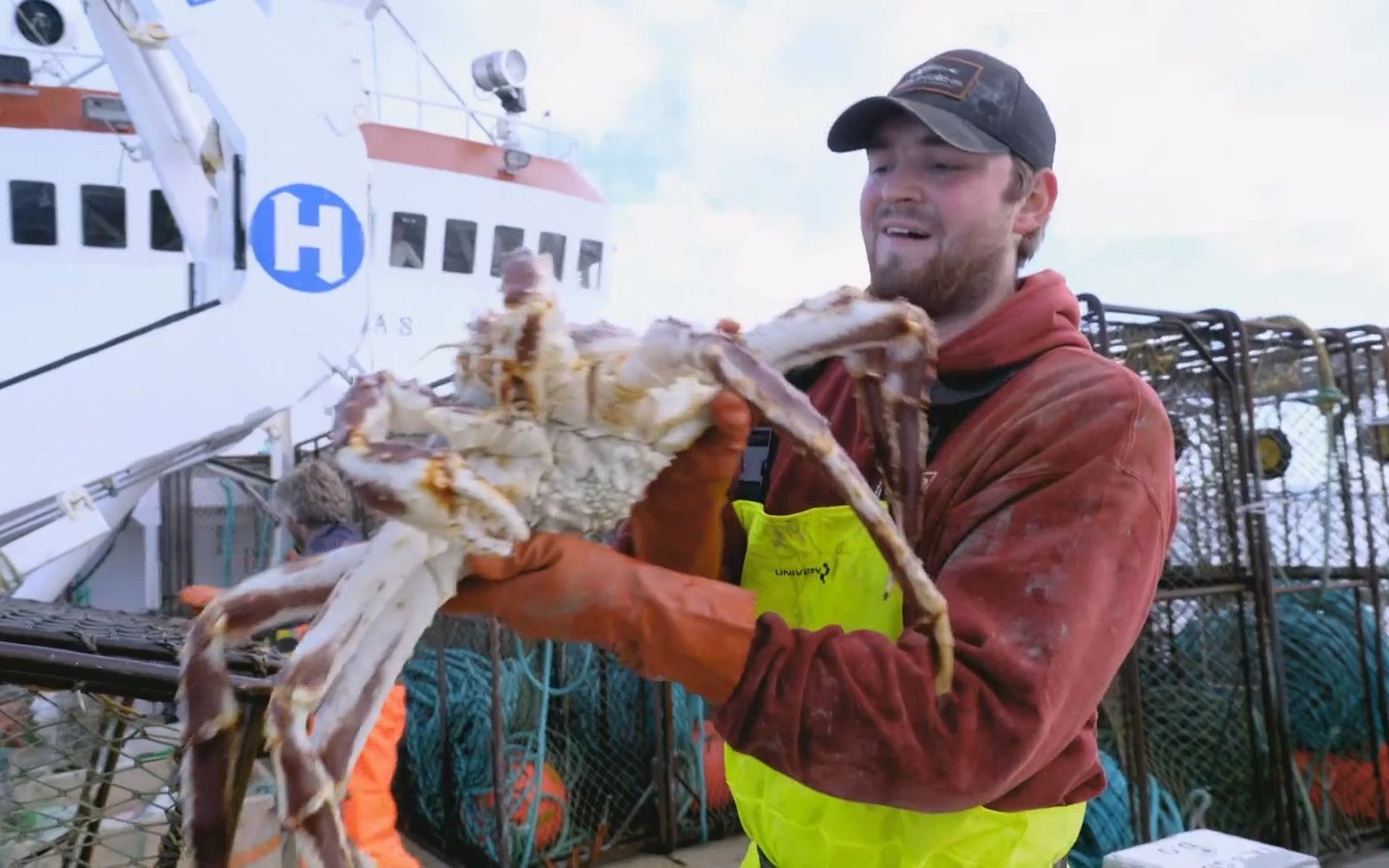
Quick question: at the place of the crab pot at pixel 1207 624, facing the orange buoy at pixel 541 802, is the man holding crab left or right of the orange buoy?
left

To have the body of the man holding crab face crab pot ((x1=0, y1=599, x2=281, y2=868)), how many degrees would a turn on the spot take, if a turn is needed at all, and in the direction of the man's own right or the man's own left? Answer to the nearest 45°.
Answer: approximately 45° to the man's own right

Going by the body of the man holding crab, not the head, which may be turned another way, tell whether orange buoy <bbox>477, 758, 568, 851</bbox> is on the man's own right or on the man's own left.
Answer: on the man's own right

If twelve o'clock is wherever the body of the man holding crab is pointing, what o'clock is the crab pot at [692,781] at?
The crab pot is roughly at 4 o'clock from the man holding crab.

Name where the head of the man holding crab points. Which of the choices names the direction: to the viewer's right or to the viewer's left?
to the viewer's left

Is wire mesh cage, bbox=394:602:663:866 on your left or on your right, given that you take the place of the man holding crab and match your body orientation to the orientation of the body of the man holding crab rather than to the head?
on your right

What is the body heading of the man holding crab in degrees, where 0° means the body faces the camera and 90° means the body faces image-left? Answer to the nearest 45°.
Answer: approximately 45°
